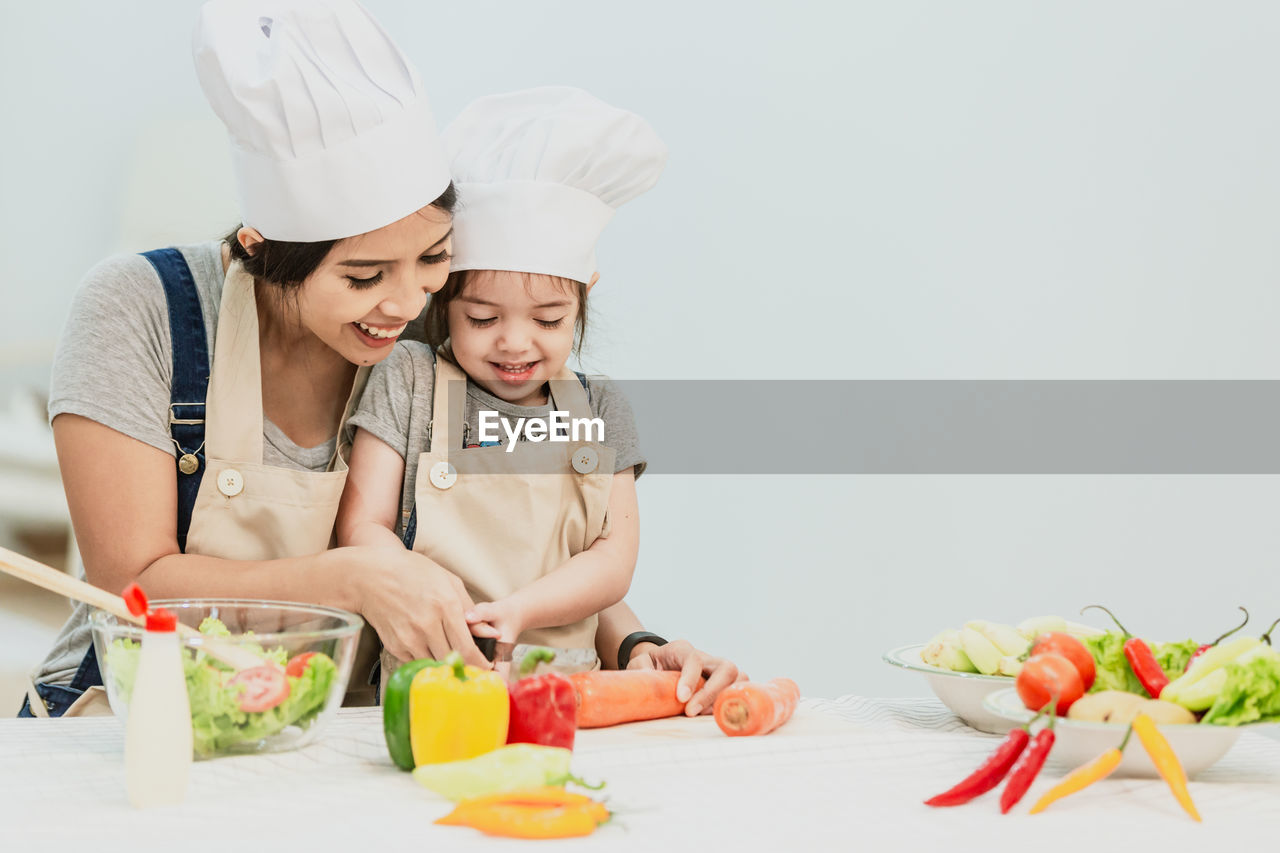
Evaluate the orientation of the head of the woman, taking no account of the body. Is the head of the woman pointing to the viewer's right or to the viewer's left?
to the viewer's right

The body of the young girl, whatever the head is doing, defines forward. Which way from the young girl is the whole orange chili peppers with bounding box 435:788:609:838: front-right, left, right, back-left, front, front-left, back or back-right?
front

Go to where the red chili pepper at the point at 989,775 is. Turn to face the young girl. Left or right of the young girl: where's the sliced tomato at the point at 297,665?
left

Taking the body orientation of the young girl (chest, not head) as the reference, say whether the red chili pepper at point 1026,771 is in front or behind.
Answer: in front

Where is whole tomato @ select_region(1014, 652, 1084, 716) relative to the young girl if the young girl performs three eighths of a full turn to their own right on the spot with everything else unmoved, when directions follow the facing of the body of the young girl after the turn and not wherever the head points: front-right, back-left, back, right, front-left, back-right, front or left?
back

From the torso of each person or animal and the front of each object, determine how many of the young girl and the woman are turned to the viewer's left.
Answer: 0

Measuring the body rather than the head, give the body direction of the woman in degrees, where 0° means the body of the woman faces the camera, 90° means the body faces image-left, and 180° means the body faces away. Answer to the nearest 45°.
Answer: approximately 315°

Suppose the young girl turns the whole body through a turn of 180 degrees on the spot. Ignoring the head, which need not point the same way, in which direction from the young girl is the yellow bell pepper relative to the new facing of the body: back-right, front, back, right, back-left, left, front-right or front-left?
back

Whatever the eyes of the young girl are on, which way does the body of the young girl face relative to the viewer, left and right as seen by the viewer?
facing the viewer

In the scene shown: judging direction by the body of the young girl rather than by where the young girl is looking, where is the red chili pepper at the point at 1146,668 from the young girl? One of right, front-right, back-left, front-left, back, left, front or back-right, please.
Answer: front-left
